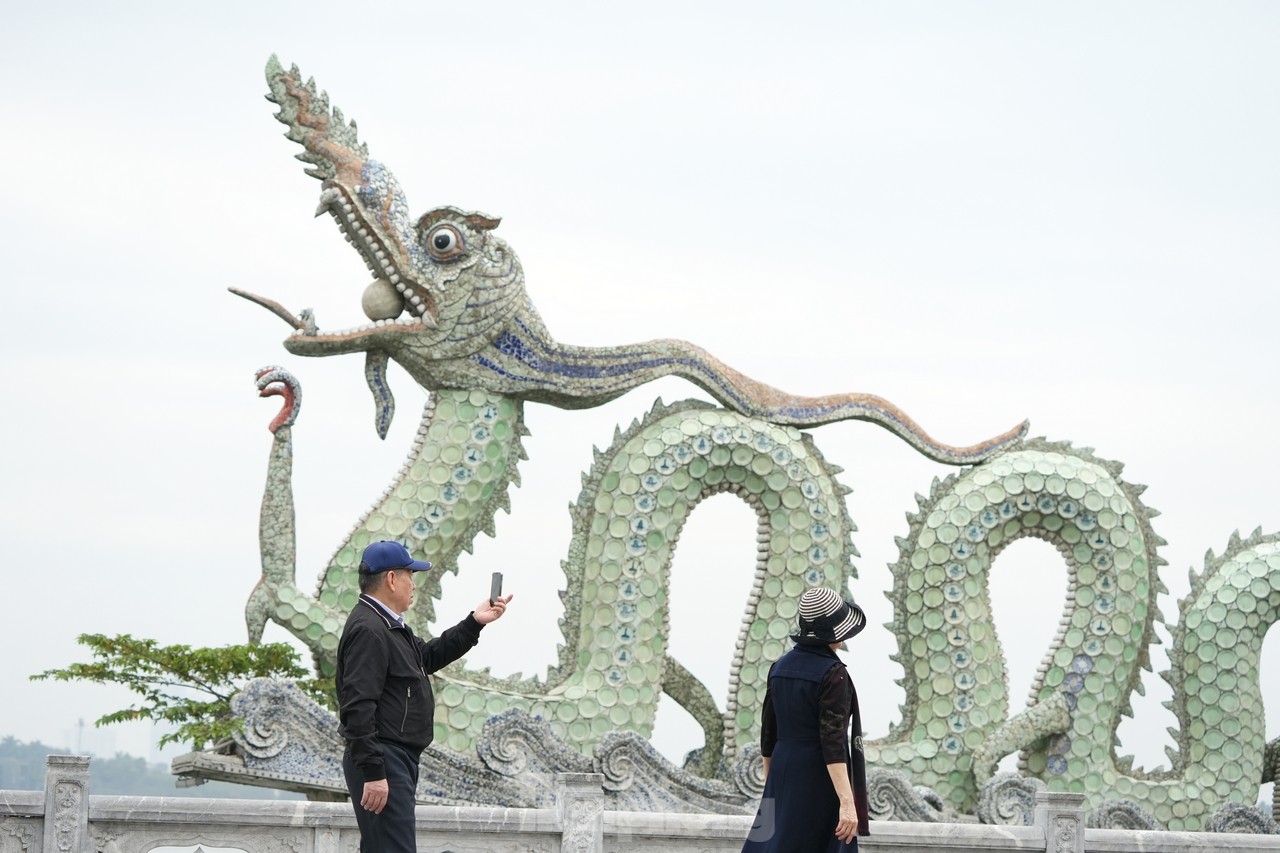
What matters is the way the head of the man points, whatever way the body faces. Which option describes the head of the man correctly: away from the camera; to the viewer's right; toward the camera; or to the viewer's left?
to the viewer's right

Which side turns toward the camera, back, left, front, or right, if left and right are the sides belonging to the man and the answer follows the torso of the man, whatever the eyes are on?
right

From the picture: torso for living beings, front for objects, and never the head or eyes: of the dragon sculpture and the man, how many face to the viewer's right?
1

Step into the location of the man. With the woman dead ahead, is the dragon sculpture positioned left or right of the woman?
left

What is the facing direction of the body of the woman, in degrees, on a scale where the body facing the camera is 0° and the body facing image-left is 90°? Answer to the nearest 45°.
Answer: approximately 225°

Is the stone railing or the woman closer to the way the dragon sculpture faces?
the stone railing

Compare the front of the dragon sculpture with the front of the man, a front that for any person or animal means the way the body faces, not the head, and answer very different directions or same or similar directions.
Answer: very different directions

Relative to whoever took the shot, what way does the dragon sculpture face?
facing to the left of the viewer

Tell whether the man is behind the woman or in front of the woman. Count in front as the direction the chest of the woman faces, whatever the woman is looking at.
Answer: behind

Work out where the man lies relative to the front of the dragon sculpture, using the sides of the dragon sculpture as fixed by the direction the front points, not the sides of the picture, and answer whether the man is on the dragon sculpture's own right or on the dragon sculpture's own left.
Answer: on the dragon sculpture's own left

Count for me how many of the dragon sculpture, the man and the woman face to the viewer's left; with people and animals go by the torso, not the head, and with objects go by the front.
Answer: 1

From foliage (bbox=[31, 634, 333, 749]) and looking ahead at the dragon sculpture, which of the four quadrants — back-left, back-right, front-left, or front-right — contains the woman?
front-right

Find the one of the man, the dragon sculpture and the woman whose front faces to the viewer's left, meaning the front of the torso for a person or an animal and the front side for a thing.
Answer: the dragon sculpture

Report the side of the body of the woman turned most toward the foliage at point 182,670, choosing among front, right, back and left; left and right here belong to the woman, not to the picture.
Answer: left
